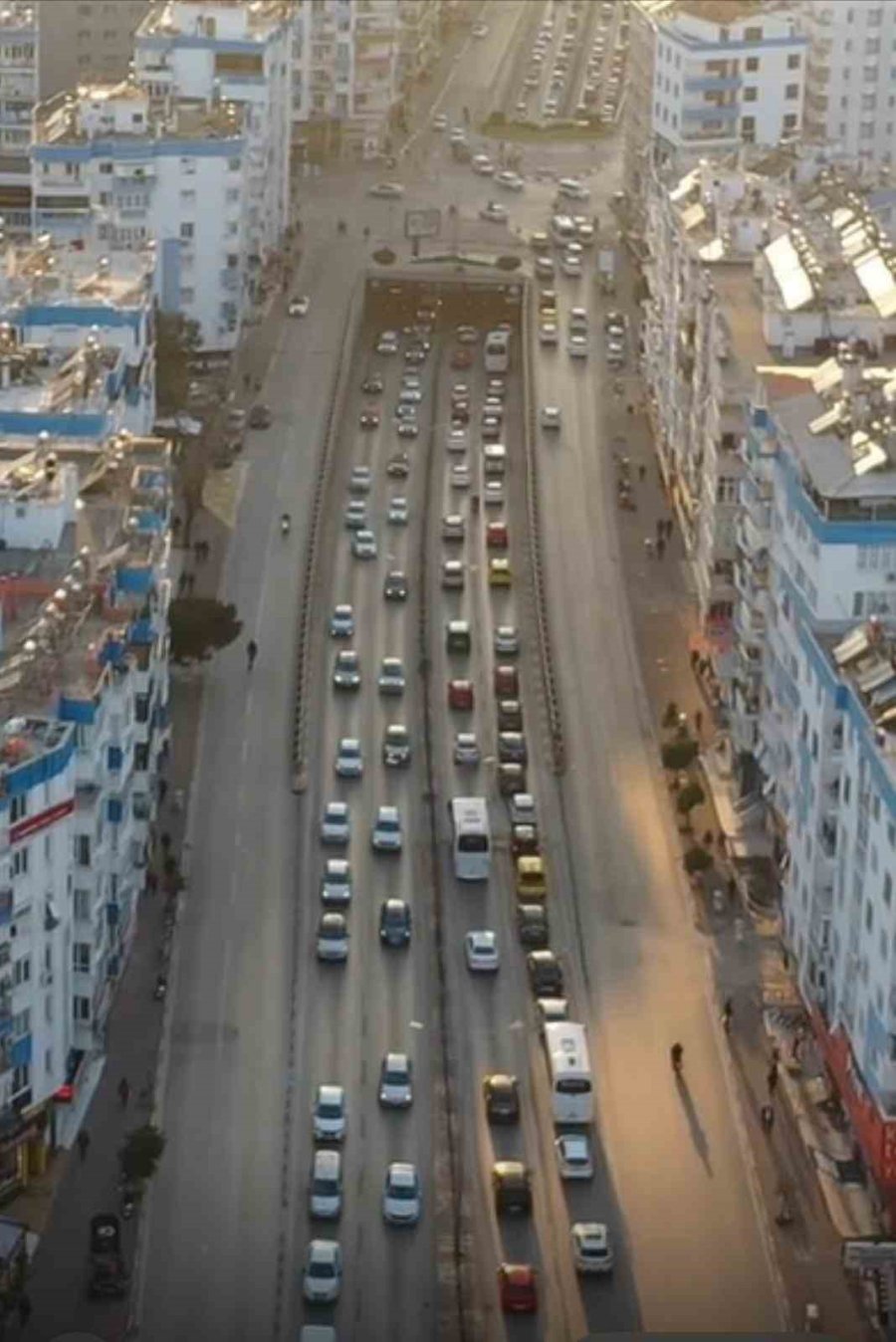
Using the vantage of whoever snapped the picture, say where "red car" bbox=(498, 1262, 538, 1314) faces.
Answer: facing away from the viewer

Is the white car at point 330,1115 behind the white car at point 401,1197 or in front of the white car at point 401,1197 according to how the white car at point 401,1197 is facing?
behind

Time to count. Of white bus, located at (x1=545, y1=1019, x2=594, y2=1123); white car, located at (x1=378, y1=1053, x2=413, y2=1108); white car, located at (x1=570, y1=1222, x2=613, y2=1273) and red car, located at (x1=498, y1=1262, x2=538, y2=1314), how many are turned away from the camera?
3

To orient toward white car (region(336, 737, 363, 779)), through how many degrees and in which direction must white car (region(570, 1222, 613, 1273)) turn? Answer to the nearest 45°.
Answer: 0° — it already faces it

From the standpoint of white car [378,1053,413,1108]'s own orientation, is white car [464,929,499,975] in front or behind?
behind

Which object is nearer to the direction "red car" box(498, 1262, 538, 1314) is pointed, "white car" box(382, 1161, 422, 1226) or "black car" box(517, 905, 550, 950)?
the black car

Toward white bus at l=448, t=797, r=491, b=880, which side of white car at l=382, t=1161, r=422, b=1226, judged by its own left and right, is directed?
back

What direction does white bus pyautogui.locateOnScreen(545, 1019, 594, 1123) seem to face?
away from the camera
